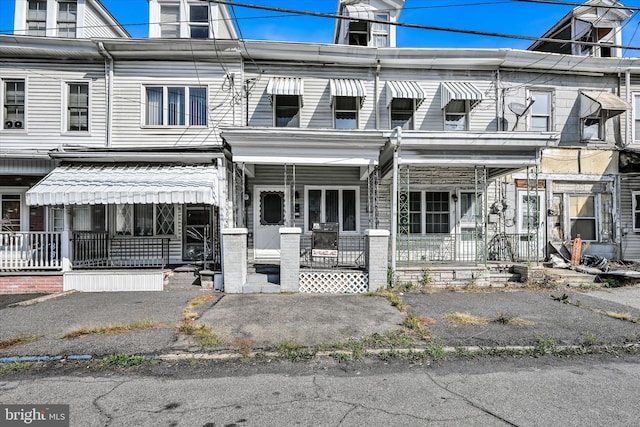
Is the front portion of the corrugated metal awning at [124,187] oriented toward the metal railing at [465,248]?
no

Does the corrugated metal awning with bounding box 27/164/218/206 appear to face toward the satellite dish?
no

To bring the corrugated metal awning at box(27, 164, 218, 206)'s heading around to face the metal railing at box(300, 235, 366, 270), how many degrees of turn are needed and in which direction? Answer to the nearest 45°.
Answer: approximately 90° to its left

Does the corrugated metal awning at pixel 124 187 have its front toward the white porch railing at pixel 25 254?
no

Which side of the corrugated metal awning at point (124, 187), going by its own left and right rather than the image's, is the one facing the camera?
front
